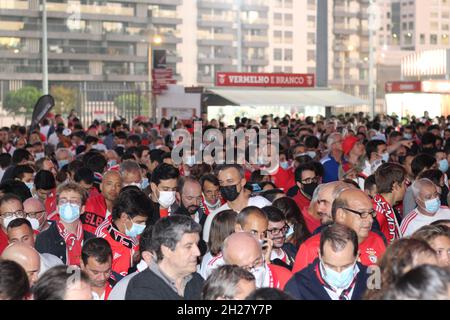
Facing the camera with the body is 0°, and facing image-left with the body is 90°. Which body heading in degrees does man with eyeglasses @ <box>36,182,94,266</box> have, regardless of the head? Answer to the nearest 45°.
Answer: approximately 0°

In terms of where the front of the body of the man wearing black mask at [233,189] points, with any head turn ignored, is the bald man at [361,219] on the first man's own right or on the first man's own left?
on the first man's own left

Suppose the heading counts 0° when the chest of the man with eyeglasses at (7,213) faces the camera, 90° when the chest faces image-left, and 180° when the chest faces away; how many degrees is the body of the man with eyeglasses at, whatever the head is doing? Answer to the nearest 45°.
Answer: approximately 315°

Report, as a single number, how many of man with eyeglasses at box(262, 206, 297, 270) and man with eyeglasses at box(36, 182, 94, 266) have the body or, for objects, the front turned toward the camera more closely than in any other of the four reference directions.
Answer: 2

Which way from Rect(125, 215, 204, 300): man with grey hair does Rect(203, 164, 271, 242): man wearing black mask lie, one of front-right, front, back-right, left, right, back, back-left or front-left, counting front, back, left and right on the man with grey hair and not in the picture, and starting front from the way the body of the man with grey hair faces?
back-left

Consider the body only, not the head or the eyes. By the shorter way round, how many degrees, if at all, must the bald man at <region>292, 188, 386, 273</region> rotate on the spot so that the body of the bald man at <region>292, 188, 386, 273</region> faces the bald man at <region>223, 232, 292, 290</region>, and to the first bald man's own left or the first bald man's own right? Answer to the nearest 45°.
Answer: approximately 90° to the first bald man's own right
